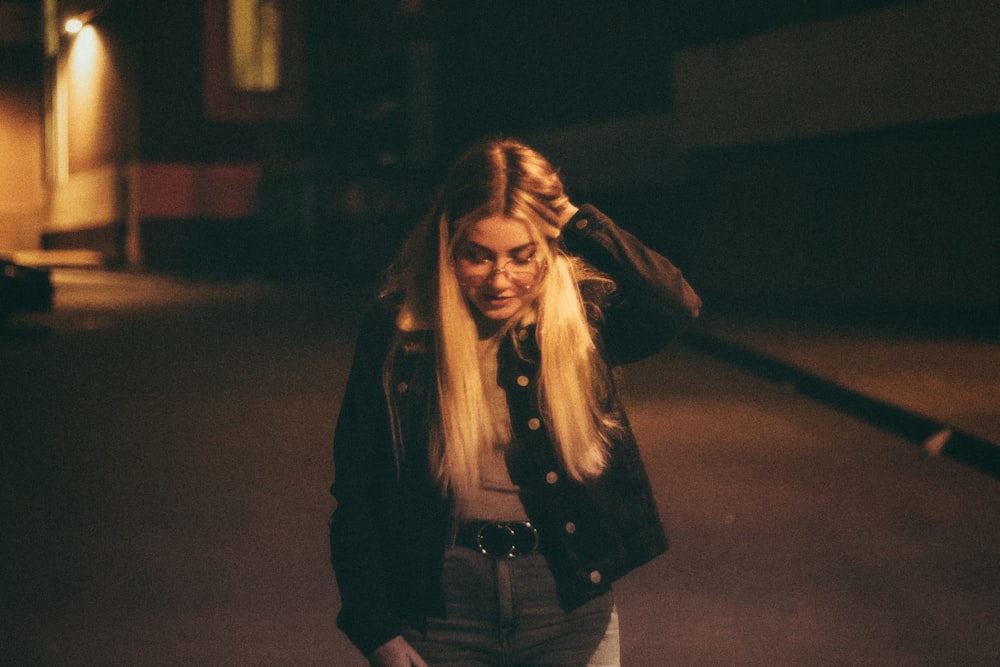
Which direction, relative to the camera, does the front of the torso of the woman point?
toward the camera

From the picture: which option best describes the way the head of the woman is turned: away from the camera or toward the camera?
toward the camera

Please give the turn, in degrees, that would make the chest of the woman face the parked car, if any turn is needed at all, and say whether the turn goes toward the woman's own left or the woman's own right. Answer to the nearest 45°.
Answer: approximately 180°
